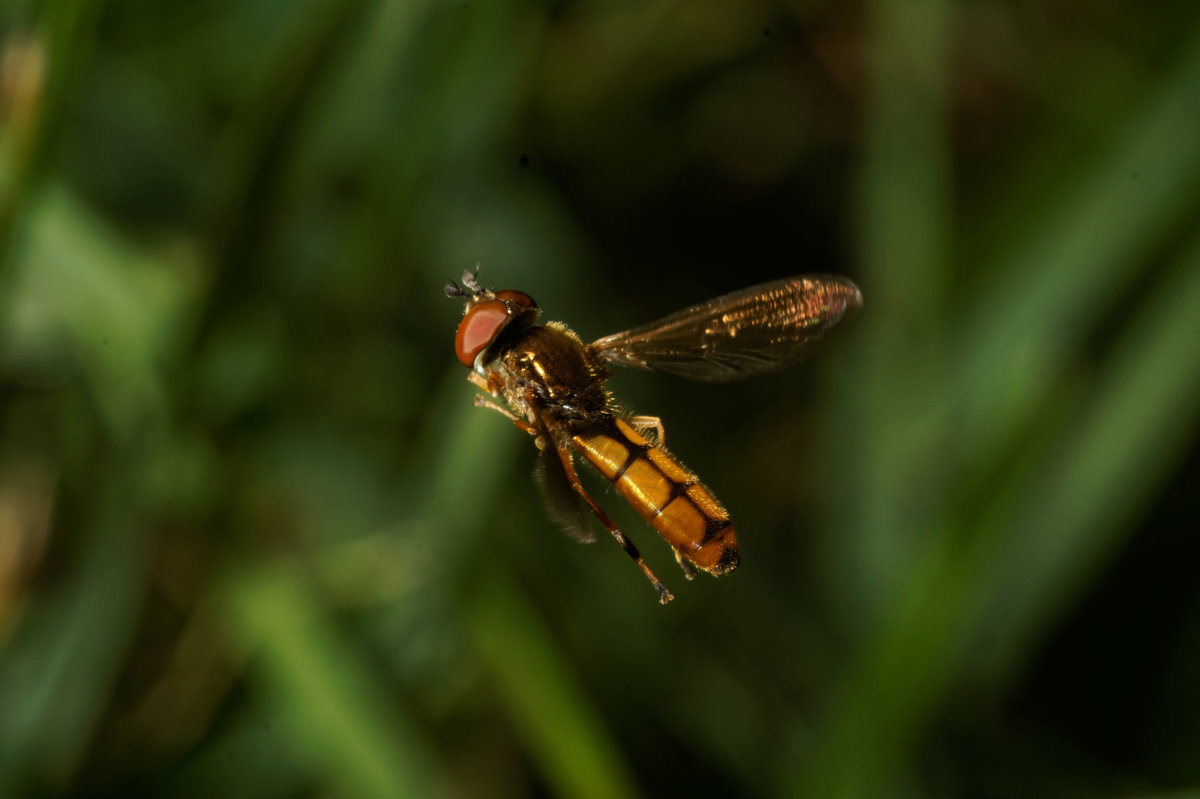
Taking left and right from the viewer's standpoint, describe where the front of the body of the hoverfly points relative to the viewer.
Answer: facing away from the viewer and to the left of the viewer
